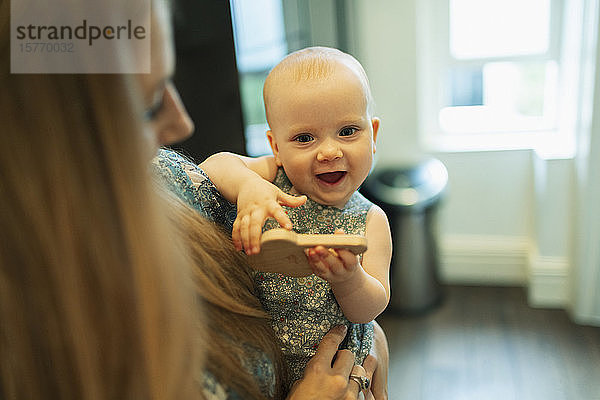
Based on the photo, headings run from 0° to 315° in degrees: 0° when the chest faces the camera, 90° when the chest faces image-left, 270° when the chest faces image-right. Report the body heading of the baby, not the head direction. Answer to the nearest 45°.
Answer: approximately 0°

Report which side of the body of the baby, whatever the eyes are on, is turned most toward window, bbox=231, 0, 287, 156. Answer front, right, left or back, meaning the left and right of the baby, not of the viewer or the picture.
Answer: back

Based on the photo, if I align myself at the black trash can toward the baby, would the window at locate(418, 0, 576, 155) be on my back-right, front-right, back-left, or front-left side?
back-left

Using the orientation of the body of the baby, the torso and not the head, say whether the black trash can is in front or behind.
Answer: behind

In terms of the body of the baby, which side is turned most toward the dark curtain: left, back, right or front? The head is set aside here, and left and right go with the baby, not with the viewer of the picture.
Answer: back

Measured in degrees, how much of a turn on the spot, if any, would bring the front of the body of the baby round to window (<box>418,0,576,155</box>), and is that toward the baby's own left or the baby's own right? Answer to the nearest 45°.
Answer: approximately 135° to the baby's own left
